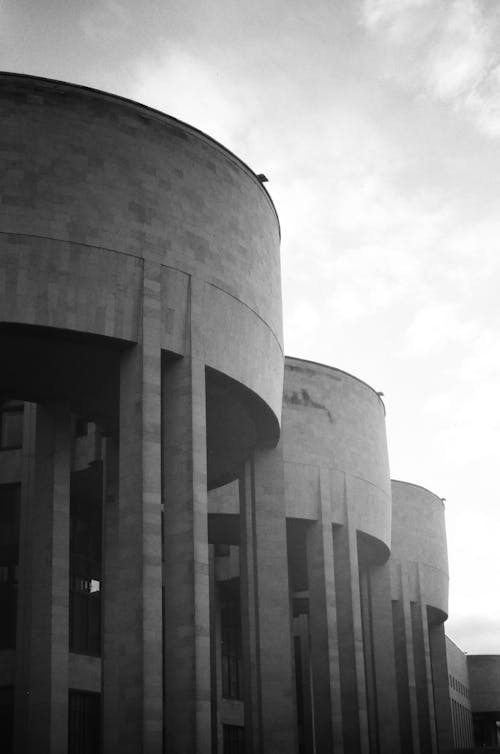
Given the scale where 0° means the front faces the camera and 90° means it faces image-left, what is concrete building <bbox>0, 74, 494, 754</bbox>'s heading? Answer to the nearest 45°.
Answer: approximately 315°
